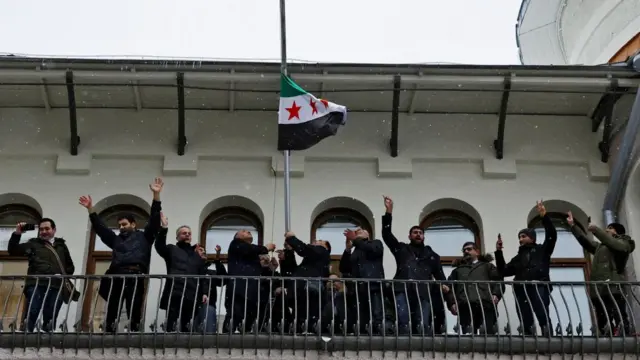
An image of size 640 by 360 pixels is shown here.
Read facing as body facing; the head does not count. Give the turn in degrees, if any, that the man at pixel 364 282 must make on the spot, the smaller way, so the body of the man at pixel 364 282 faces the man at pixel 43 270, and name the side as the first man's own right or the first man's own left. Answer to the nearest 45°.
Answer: approximately 45° to the first man's own right

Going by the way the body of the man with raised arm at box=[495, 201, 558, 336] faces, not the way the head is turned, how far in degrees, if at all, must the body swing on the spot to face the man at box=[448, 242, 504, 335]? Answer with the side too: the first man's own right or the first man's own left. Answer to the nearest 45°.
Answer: approximately 45° to the first man's own right

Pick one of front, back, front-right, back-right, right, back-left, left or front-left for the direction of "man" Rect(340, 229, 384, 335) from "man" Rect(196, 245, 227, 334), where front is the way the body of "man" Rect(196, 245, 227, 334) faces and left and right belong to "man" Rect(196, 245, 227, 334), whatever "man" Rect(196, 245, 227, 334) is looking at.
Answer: left

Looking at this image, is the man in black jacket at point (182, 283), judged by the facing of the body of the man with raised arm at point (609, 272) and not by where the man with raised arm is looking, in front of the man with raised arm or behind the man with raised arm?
in front

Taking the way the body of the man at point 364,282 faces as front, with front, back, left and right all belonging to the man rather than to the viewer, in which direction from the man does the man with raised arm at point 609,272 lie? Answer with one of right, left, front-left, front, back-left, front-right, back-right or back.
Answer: back-left

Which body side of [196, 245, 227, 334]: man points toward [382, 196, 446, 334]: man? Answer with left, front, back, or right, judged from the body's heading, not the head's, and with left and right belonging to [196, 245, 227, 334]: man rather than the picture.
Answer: left

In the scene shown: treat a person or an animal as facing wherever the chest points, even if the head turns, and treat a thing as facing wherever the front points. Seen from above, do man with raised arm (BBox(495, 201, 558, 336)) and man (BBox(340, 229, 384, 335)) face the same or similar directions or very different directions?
same or similar directions

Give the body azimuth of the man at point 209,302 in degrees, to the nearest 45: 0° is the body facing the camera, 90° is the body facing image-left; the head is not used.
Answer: approximately 0°

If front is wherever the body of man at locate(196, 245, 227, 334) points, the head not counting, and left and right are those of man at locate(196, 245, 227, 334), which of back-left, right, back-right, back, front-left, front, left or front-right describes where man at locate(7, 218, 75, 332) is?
right

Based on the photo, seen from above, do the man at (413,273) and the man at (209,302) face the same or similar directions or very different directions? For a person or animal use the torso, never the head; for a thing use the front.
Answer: same or similar directions

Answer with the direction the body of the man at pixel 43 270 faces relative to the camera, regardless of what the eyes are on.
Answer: toward the camera

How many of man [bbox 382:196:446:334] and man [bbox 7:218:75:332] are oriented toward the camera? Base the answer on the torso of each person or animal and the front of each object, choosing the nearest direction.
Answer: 2

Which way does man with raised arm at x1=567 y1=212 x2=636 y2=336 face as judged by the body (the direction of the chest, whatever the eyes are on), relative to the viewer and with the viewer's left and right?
facing the viewer and to the left of the viewer

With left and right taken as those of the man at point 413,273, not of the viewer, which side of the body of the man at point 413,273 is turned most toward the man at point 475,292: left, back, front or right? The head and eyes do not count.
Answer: left

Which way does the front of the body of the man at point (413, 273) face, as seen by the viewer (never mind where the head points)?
toward the camera
